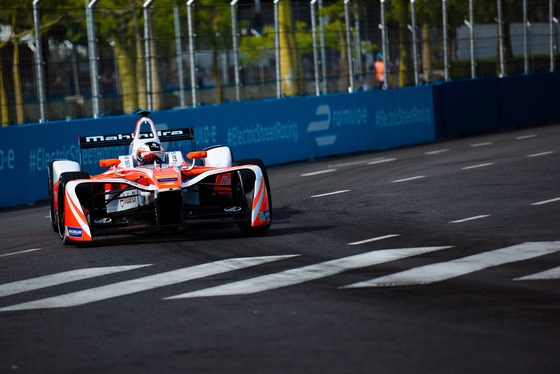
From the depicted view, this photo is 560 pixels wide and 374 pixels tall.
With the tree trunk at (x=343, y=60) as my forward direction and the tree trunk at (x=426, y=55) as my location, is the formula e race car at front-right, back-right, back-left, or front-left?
front-left

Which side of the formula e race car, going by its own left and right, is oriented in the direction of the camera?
front

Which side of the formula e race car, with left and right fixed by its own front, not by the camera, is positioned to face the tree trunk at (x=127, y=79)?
back

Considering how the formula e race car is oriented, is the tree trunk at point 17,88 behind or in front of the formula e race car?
behind

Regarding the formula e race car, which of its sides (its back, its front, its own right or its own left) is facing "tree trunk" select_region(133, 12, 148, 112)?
back

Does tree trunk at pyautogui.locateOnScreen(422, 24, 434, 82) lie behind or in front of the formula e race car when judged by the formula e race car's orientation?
behind

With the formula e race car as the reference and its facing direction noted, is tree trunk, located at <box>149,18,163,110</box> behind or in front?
behind

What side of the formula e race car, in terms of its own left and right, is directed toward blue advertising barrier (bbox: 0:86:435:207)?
back

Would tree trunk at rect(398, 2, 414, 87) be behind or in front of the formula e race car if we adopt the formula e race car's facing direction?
behind

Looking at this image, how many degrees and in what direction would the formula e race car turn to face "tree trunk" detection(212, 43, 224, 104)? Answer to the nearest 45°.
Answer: approximately 180°

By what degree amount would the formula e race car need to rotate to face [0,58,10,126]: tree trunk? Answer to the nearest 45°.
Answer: approximately 180°
